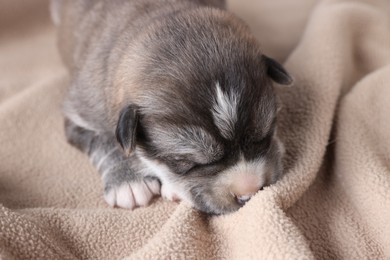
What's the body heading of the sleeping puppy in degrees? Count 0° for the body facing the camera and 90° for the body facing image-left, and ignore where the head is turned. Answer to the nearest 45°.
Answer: approximately 315°
